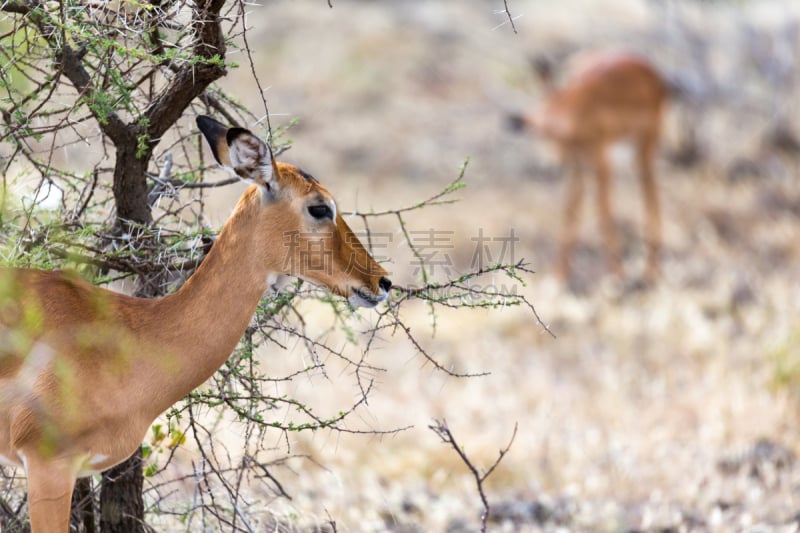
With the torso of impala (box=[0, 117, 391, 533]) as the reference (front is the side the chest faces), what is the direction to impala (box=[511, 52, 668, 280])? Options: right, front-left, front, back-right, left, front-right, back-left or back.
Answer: front-left

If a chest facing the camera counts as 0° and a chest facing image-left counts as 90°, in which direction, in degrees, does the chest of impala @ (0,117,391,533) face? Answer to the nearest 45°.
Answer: approximately 270°
